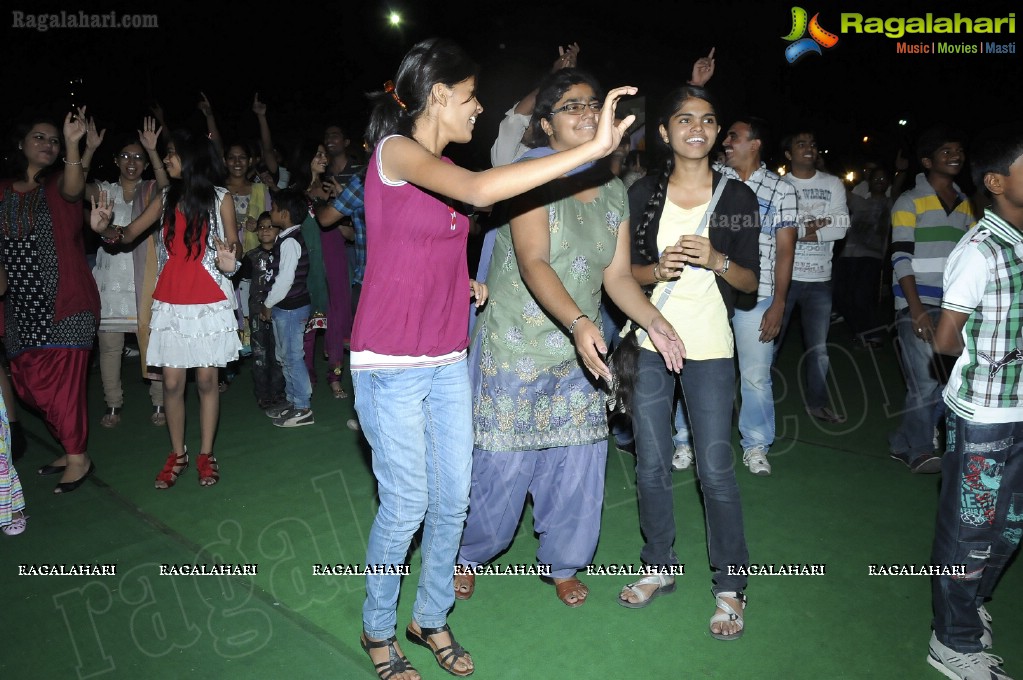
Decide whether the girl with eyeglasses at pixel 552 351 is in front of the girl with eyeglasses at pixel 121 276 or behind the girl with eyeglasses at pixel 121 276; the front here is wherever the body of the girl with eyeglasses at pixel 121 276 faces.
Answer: in front

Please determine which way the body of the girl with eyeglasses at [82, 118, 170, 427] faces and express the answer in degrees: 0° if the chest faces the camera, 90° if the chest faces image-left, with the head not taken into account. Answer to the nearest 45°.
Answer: approximately 0°

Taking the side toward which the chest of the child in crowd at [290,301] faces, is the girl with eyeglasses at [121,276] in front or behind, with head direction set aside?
in front

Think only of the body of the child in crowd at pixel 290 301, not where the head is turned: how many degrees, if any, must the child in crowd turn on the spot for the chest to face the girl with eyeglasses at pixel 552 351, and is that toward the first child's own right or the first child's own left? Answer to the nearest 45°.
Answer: approximately 90° to the first child's own left

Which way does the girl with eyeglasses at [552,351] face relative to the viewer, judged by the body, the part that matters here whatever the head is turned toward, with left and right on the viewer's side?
facing the viewer and to the right of the viewer

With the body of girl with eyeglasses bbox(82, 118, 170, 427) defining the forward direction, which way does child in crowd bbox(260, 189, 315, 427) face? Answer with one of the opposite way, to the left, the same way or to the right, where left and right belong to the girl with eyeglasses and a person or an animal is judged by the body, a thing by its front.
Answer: to the right

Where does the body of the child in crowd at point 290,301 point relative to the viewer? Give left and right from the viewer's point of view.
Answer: facing to the left of the viewer

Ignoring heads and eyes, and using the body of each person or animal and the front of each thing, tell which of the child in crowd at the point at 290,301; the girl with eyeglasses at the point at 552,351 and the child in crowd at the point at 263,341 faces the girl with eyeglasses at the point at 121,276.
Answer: the child in crowd at the point at 290,301

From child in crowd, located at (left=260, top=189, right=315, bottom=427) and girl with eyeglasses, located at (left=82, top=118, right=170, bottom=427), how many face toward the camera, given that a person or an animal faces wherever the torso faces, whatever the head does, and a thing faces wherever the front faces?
1
